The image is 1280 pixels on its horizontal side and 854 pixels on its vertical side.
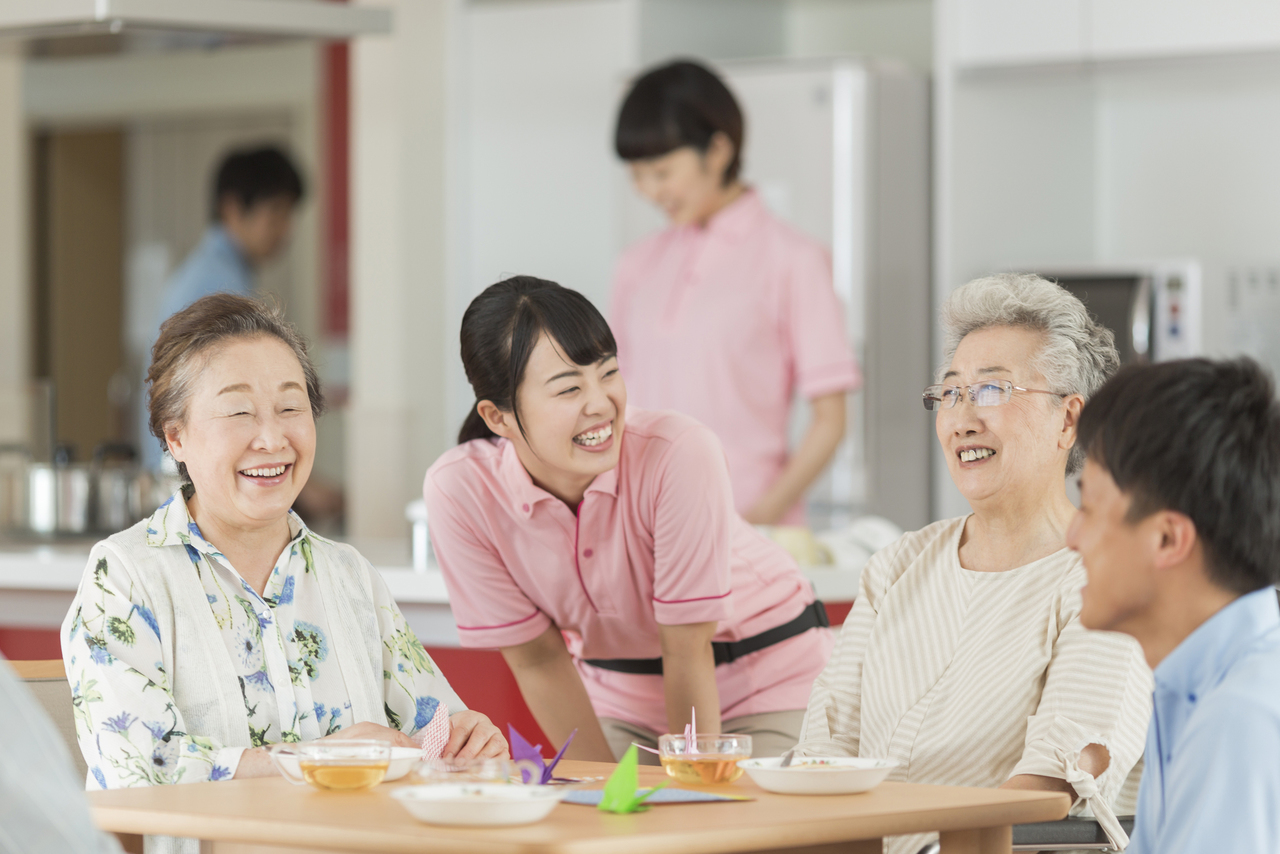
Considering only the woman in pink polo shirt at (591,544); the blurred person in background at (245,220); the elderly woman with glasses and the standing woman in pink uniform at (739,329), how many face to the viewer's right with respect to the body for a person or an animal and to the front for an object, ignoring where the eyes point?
1

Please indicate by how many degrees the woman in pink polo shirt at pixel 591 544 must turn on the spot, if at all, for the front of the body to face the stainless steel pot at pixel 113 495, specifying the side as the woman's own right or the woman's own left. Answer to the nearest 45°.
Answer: approximately 90° to the woman's own right

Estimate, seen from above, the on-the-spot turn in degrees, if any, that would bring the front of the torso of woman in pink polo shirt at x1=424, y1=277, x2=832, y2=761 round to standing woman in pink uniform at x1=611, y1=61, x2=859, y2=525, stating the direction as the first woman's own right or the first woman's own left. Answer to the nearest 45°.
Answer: approximately 135° to the first woman's own right

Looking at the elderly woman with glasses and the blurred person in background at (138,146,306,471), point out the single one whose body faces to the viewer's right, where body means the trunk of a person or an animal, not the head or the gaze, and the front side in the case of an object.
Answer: the blurred person in background

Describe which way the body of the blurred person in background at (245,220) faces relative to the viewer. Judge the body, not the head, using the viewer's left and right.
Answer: facing to the right of the viewer

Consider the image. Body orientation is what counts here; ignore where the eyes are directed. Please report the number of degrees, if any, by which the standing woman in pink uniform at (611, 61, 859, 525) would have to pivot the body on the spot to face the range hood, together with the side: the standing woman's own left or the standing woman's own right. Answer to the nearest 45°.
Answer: approximately 45° to the standing woman's own right

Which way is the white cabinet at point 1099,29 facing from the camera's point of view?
toward the camera

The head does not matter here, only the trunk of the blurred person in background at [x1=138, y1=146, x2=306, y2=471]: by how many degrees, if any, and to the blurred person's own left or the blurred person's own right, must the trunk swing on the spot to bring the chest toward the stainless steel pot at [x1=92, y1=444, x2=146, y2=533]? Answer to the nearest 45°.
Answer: approximately 90° to the blurred person's own right

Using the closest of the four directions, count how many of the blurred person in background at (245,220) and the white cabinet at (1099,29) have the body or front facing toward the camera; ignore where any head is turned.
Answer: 1

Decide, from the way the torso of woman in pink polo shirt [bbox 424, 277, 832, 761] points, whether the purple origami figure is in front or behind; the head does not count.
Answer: in front

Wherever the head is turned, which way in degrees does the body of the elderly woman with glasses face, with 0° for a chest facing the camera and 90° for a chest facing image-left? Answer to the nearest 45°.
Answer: approximately 45°

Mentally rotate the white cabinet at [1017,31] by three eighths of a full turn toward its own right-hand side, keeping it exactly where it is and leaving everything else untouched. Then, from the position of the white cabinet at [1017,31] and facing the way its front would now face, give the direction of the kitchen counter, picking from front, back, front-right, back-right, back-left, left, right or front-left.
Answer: left

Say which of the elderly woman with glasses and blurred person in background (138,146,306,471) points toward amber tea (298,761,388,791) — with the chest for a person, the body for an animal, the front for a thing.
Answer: the elderly woman with glasses

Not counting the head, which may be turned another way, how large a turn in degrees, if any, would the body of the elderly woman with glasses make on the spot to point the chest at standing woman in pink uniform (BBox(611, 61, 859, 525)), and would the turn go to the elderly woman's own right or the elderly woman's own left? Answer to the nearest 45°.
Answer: approximately 135° to the elderly woman's own right

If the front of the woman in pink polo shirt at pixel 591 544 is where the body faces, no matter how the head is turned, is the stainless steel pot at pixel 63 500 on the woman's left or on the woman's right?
on the woman's right
